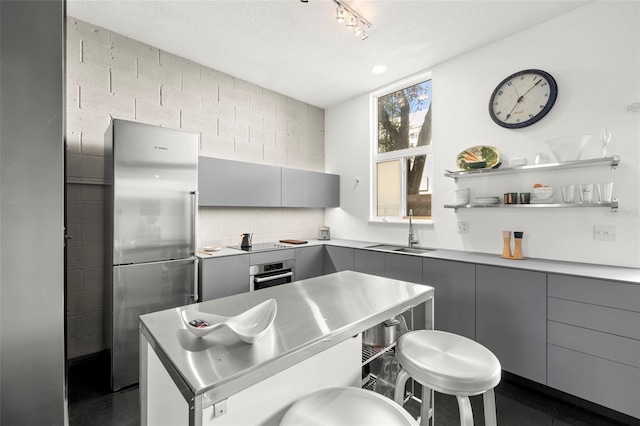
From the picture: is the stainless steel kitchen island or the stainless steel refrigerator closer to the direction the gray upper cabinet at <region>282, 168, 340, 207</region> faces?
the stainless steel kitchen island

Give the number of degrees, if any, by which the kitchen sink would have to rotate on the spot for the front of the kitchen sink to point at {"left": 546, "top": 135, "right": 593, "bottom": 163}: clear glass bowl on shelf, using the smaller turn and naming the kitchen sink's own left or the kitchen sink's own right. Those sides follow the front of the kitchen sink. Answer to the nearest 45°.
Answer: approximately 90° to the kitchen sink's own left

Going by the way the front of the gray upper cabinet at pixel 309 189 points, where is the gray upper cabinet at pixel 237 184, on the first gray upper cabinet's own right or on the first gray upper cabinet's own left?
on the first gray upper cabinet's own right

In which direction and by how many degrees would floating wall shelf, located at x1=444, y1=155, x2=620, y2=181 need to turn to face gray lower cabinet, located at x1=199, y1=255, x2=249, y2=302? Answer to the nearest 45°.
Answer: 0° — it already faces it

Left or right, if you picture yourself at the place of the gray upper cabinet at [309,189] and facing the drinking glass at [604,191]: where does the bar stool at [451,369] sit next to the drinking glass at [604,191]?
right

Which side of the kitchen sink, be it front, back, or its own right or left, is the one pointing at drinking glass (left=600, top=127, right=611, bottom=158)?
left

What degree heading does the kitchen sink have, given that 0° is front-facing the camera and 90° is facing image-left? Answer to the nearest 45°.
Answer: approximately 45°

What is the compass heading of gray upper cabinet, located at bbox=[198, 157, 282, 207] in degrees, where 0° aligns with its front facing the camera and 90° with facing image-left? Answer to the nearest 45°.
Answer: approximately 315°

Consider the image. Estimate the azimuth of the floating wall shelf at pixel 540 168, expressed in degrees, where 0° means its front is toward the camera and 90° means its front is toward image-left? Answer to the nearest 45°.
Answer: approximately 45°

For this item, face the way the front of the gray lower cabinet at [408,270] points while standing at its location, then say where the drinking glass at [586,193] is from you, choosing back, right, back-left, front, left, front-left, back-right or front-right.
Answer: back-left

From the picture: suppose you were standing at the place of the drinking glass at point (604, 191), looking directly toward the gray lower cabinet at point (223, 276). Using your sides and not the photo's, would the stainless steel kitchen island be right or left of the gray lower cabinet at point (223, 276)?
left
